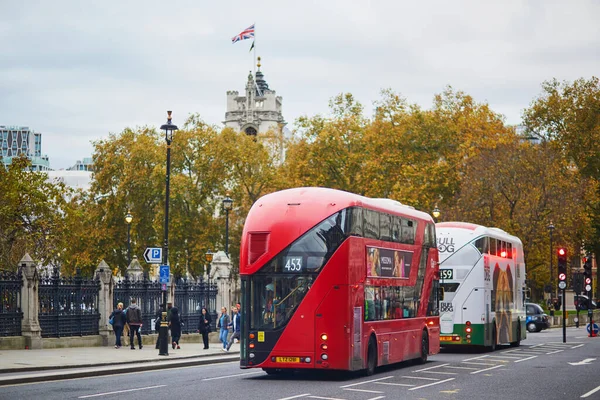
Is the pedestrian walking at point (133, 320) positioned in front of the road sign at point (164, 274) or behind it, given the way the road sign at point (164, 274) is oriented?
behind

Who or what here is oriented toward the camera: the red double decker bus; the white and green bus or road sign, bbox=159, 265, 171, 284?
the road sign

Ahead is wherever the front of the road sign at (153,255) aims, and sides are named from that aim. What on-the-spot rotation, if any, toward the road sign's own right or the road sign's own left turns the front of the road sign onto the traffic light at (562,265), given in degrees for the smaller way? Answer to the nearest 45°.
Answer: approximately 135° to the road sign's own left

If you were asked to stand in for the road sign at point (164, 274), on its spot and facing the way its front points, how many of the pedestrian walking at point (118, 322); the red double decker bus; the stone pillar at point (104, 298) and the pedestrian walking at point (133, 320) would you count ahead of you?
1

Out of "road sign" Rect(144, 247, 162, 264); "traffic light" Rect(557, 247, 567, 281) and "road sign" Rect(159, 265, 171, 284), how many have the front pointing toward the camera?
3

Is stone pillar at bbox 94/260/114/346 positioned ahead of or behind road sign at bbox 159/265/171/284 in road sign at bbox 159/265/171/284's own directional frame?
behind

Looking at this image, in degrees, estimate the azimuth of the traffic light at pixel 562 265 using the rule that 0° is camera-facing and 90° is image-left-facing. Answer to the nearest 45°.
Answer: approximately 0°

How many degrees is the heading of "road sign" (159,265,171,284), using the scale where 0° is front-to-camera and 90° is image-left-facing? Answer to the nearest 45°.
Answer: approximately 0°
